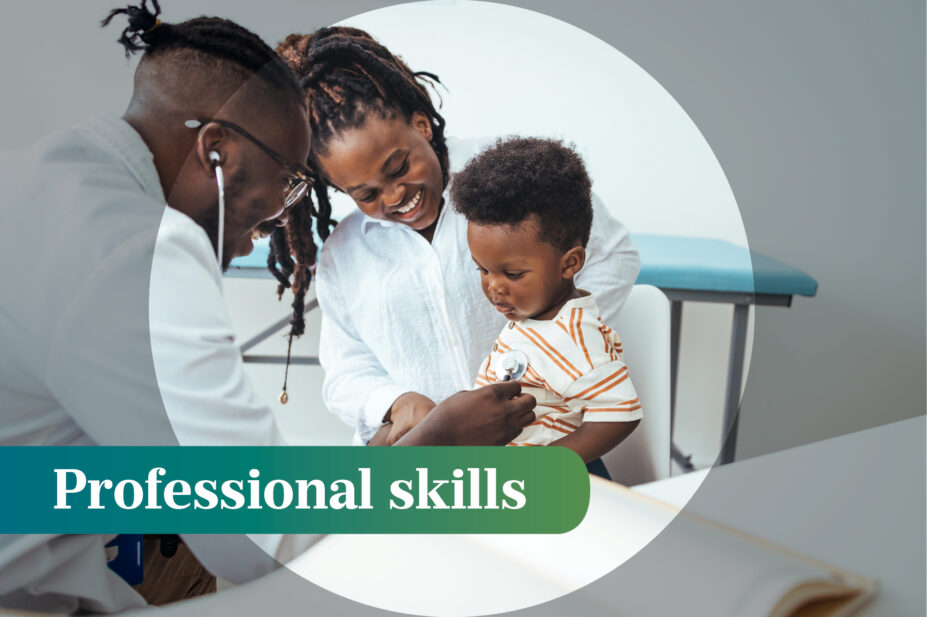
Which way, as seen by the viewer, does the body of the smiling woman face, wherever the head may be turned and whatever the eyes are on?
toward the camera

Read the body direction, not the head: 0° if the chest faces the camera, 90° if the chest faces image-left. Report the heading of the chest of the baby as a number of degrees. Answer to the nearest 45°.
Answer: approximately 45°

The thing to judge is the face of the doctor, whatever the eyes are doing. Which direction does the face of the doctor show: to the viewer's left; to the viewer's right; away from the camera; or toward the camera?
to the viewer's right
